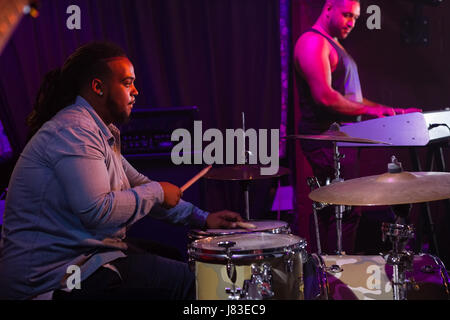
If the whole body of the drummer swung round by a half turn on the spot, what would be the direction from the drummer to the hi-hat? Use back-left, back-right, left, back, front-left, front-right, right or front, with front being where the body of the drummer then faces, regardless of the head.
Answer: back-right

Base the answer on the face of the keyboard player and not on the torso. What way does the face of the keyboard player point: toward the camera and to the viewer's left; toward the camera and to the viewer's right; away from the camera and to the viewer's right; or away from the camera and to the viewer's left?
toward the camera and to the viewer's right

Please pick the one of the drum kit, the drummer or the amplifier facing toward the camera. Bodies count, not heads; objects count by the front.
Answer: the amplifier

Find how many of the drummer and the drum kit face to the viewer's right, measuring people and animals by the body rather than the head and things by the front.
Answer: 2

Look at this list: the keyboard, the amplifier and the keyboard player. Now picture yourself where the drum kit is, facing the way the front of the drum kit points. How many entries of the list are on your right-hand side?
0

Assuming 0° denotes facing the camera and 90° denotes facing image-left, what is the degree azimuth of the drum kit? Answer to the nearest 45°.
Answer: approximately 270°

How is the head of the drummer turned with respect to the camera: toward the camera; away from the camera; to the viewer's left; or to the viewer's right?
to the viewer's right

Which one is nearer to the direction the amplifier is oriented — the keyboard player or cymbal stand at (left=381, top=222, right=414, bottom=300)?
the cymbal stand

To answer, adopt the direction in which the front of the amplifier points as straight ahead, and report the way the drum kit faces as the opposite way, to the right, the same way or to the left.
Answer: to the left

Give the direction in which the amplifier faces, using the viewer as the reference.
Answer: facing the viewer

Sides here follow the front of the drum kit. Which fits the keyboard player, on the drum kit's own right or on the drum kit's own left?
on the drum kit's own left

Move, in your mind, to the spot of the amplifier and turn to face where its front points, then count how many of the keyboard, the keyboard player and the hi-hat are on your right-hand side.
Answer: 0

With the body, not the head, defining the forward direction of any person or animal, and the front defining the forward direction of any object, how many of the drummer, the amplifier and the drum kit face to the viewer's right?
2

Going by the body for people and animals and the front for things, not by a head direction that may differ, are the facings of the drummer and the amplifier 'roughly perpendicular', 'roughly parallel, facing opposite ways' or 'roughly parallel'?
roughly perpendicular

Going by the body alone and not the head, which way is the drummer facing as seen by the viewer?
to the viewer's right

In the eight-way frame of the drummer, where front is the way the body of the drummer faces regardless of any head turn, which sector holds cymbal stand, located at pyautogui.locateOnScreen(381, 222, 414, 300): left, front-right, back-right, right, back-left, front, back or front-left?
front

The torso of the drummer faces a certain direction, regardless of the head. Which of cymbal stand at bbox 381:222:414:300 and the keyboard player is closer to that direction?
the cymbal stand
